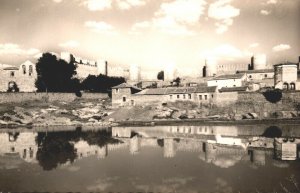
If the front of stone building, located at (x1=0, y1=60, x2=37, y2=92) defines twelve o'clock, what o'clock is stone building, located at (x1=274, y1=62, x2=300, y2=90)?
stone building, located at (x1=274, y1=62, x2=300, y2=90) is roughly at 10 o'clock from stone building, located at (x1=0, y1=60, x2=37, y2=92).

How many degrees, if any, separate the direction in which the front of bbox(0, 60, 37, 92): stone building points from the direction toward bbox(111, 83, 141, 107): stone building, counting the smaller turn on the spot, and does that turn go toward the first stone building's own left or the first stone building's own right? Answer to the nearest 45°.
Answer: approximately 45° to the first stone building's own left

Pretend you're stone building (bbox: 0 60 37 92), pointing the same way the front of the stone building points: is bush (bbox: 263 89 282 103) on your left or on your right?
on your left

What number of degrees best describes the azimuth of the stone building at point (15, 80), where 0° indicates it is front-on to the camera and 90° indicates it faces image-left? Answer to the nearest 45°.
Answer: approximately 0°

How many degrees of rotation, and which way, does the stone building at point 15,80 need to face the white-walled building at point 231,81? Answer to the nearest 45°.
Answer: approximately 45° to its left

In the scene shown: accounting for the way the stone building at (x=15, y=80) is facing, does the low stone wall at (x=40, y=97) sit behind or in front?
in front
